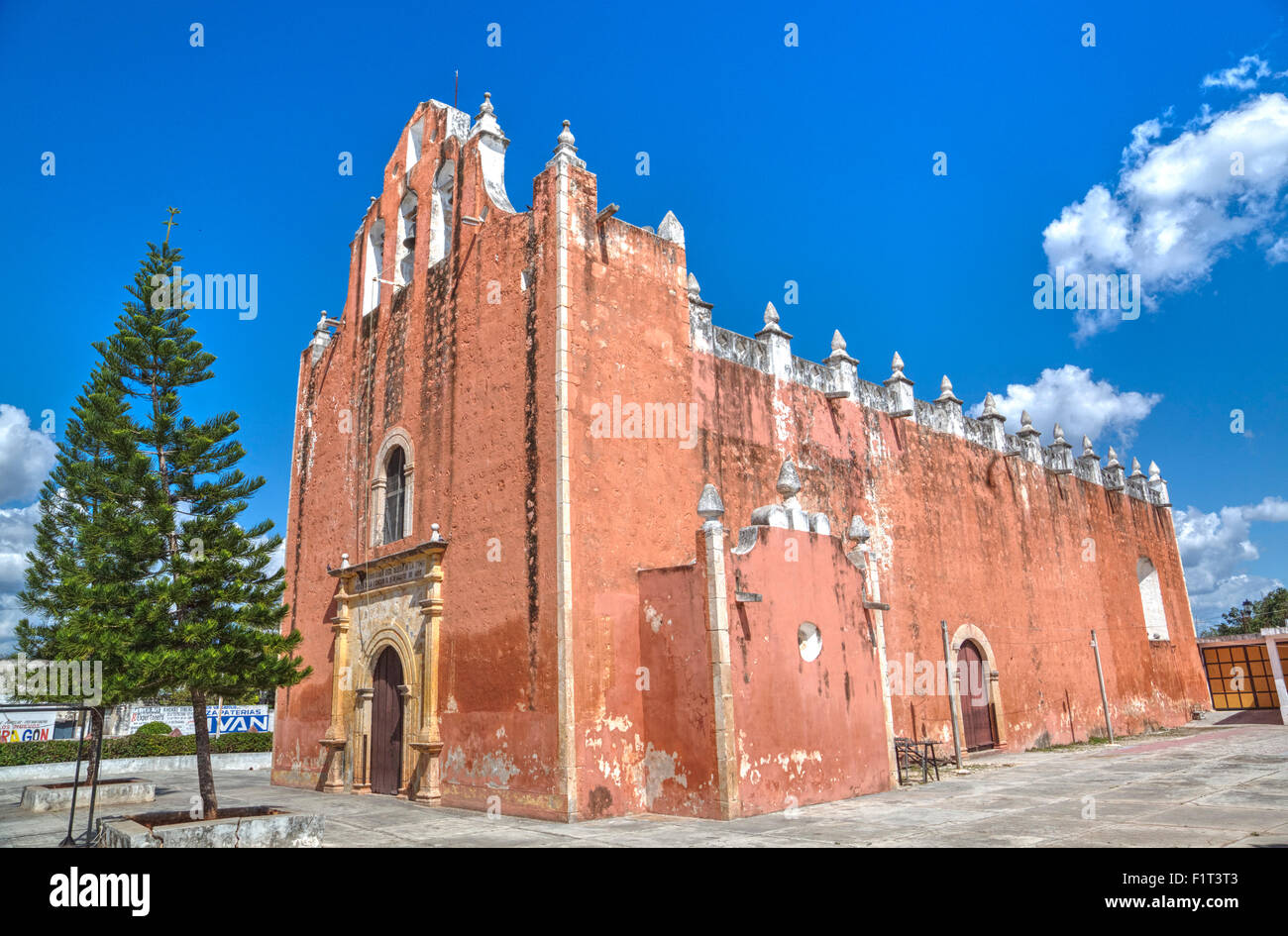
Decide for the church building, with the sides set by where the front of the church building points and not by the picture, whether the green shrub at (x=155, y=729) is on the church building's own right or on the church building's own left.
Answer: on the church building's own right

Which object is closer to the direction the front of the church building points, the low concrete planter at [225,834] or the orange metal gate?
the low concrete planter

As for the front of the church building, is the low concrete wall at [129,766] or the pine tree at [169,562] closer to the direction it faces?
the pine tree

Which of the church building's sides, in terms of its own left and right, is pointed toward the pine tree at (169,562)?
front

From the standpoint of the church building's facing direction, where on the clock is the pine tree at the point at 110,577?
The pine tree is roughly at 12 o'clock from the church building.

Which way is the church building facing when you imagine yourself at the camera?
facing the viewer and to the left of the viewer
